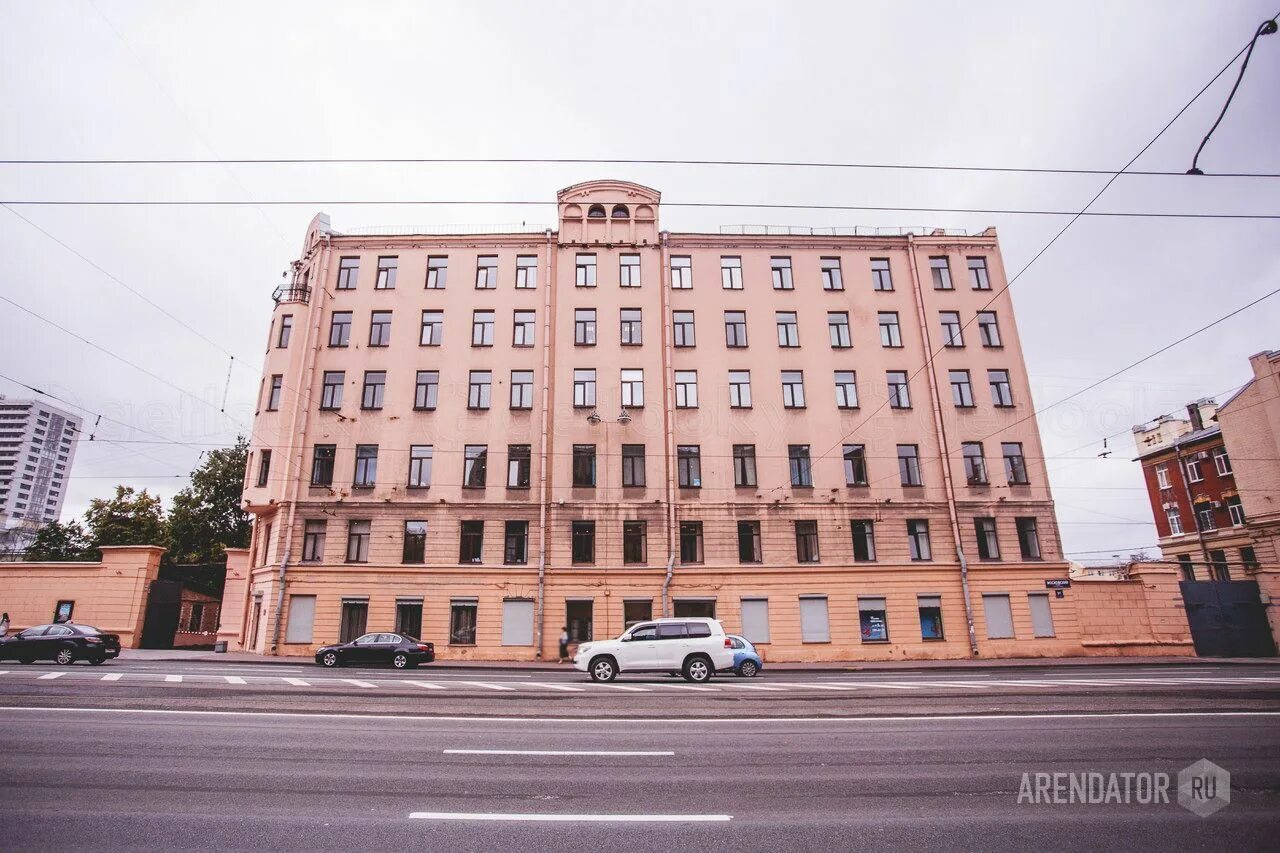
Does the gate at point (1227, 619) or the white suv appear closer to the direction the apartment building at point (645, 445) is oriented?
the white suv

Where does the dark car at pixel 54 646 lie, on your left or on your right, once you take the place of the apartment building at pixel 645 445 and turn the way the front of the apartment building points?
on your right

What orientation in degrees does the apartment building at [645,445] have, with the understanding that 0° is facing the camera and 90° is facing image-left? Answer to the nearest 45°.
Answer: approximately 0°

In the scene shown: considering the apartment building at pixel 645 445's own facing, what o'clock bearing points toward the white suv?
The white suv is roughly at 12 o'clock from the apartment building.

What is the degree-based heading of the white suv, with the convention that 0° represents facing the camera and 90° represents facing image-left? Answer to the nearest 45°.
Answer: approximately 90°

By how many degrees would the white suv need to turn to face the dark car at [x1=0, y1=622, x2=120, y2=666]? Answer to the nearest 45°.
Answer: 0° — it already faces it

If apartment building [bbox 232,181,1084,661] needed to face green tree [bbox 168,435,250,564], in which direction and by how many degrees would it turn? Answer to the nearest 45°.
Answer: approximately 135° to its right

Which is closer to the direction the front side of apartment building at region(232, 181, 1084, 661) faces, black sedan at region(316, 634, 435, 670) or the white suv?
the white suv

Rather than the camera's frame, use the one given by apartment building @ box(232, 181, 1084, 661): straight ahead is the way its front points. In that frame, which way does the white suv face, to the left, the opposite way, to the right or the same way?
to the right

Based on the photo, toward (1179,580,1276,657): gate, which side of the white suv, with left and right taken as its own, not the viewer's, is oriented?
back

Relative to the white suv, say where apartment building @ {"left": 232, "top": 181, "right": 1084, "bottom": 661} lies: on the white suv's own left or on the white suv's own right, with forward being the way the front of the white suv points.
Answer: on the white suv's own right

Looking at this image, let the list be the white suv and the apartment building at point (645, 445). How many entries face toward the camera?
1
